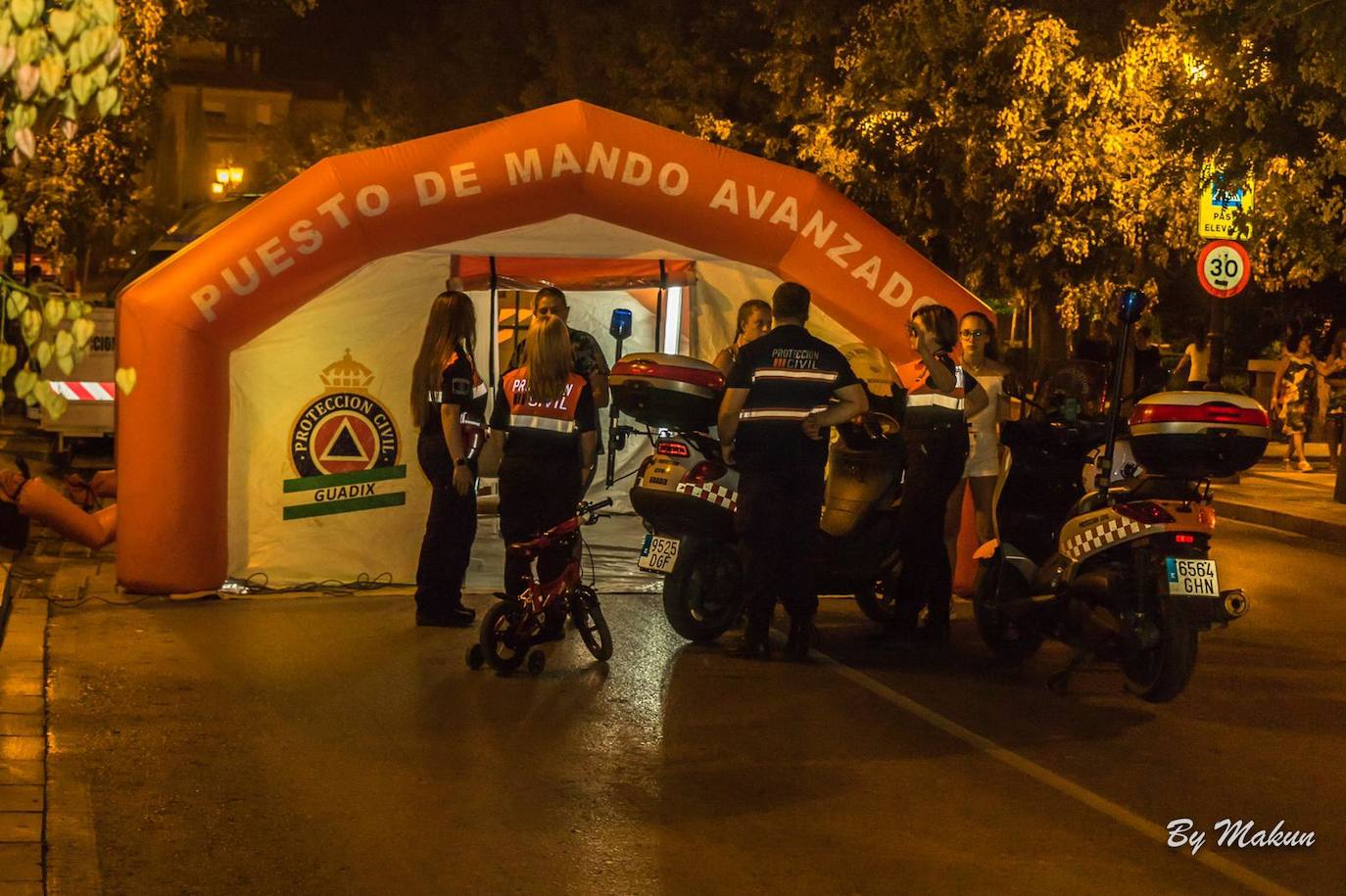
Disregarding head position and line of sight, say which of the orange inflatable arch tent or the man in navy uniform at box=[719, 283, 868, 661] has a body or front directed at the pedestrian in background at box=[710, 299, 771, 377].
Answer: the man in navy uniform

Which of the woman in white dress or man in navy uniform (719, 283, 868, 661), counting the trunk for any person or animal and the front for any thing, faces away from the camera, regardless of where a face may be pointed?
the man in navy uniform

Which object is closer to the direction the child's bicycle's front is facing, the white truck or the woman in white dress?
the woman in white dress

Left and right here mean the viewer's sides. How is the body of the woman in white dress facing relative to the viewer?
facing the viewer and to the left of the viewer

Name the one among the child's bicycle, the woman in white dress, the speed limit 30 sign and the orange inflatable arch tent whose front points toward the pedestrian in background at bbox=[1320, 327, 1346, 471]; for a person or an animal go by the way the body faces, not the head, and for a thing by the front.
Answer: the child's bicycle

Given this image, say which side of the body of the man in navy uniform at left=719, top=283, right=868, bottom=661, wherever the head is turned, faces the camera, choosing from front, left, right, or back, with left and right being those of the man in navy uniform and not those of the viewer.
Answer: back

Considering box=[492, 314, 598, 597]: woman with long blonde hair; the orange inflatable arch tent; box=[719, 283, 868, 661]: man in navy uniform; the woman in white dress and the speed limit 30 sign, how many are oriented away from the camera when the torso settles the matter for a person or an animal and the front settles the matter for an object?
2

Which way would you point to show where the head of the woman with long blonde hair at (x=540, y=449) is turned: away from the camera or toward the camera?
away from the camera

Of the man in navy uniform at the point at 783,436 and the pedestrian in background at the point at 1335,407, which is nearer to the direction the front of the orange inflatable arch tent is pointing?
the man in navy uniform

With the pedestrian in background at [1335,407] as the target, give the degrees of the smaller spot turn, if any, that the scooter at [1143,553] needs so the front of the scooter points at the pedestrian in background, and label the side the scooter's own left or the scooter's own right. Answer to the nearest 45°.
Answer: approximately 45° to the scooter's own right

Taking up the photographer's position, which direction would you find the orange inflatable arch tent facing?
facing the viewer

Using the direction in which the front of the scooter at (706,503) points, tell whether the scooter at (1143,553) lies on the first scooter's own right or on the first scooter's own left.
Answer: on the first scooter's own right

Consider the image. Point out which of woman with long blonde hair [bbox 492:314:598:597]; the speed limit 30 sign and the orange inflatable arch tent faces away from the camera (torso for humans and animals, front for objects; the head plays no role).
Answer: the woman with long blonde hair

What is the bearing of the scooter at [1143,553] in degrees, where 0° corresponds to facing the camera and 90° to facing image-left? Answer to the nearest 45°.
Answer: approximately 135°

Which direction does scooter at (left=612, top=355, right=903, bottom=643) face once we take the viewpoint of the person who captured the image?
facing away from the viewer and to the right of the viewer

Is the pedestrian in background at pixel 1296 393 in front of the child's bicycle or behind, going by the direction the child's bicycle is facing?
in front

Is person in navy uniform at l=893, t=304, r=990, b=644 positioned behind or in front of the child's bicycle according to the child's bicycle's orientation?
in front

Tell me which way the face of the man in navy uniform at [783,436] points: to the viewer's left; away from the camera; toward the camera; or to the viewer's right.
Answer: away from the camera
